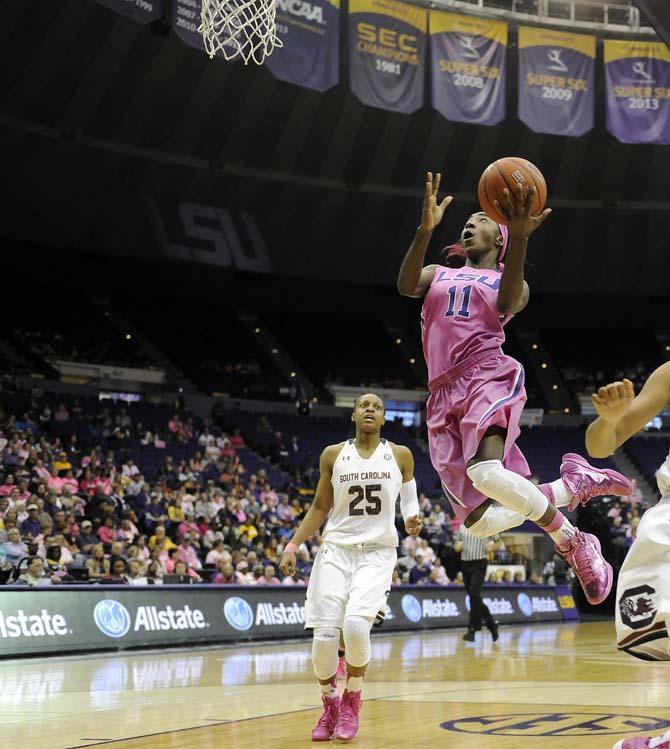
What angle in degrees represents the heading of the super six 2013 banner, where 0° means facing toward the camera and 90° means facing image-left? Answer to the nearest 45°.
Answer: approximately 0°

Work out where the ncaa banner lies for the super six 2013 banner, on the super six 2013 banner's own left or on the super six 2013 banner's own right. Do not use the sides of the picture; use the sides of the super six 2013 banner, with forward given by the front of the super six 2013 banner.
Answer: on the super six 2013 banner's own right

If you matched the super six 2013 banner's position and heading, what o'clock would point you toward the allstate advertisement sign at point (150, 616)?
The allstate advertisement sign is roughly at 1 o'clock from the super six 2013 banner.

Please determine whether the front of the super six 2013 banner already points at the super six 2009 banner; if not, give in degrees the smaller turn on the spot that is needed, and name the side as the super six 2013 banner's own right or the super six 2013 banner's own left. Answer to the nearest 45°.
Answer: approximately 90° to the super six 2013 banner's own right

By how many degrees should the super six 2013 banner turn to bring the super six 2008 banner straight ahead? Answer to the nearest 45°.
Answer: approximately 45° to its right

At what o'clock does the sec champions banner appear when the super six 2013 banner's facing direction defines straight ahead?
The sec champions banner is roughly at 2 o'clock from the super six 2013 banner.
